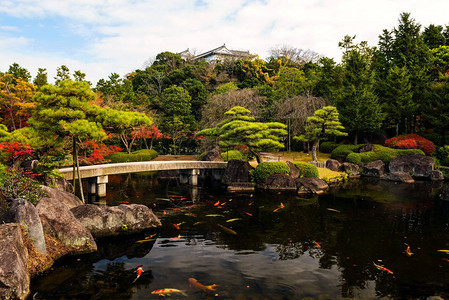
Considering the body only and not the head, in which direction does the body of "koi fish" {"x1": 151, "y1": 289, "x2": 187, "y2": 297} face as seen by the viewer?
to the viewer's left

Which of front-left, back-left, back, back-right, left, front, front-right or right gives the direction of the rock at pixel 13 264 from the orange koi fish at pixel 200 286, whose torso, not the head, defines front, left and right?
front-left

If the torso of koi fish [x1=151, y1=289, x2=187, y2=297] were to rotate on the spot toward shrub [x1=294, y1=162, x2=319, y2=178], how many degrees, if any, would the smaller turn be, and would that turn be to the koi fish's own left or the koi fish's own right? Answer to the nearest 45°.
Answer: approximately 135° to the koi fish's own right

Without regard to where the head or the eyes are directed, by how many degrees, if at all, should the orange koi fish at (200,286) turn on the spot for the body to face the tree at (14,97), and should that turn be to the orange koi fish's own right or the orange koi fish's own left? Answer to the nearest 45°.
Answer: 0° — it already faces it

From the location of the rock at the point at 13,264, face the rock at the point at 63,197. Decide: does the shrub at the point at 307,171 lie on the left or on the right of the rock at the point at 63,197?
right

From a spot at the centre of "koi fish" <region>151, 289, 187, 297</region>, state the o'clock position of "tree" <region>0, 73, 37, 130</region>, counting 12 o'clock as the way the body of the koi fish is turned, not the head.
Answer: The tree is roughly at 2 o'clock from the koi fish.
